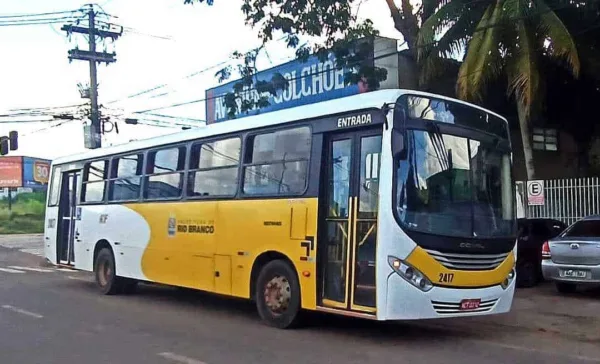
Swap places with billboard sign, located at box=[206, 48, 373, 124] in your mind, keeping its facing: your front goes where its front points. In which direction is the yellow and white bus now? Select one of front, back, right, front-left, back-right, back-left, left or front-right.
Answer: front-left

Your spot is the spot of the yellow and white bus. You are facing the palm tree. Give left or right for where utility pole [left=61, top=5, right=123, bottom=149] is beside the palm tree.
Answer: left

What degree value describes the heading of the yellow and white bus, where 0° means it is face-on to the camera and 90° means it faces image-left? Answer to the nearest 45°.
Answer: approximately 315°

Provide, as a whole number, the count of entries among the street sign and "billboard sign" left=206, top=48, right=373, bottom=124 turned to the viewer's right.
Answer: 0

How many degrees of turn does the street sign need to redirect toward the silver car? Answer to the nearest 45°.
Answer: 0° — it already faces it

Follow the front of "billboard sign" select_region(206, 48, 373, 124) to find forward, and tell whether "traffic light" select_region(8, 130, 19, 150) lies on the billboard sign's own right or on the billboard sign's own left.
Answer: on the billboard sign's own right

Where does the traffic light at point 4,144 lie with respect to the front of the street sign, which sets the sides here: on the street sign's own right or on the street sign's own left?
on the street sign's own right

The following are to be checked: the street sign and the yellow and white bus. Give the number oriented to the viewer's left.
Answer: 0

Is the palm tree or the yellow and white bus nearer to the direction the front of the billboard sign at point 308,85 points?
the yellow and white bus

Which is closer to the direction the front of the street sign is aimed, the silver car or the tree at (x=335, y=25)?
the silver car

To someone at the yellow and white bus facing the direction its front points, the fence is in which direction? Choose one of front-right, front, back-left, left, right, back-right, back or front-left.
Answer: left

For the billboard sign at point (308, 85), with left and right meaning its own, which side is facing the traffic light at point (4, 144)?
right

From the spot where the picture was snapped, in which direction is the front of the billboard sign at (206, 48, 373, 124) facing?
facing the viewer and to the left of the viewer

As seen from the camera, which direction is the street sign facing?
toward the camera
